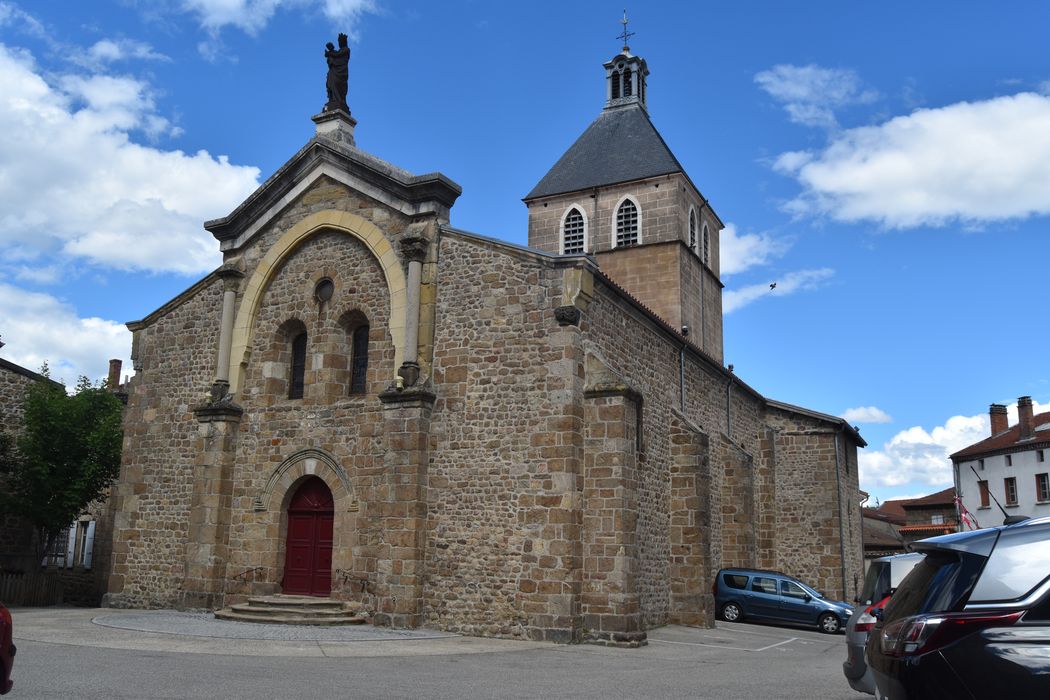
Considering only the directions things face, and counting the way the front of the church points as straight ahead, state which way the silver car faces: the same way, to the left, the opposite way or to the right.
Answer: the opposite way

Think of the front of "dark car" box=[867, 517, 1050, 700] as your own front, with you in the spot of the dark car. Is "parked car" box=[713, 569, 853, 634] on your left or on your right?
on your left

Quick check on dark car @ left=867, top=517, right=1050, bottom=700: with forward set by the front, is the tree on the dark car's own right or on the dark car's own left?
on the dark car's own left

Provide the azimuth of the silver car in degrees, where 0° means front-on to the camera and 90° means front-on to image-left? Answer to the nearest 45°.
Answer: approximately 225°

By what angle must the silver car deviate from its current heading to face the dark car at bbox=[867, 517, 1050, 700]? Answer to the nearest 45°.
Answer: approximately 135° to its right

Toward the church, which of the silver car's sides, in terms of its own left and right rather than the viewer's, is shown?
left

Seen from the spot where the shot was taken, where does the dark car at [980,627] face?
facing away from the viewer and to the right of the viewer

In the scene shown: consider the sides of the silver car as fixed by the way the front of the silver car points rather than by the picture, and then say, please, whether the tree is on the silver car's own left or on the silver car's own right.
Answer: on the silver car's own left
